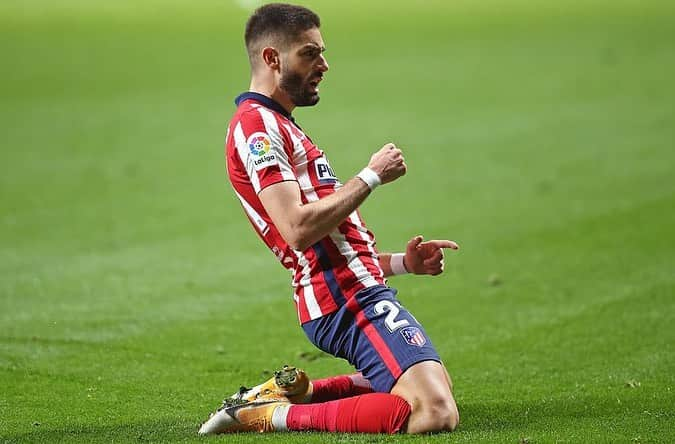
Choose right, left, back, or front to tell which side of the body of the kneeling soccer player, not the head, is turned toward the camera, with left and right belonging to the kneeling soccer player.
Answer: right

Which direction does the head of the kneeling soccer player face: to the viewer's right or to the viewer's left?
to the viewer's right
